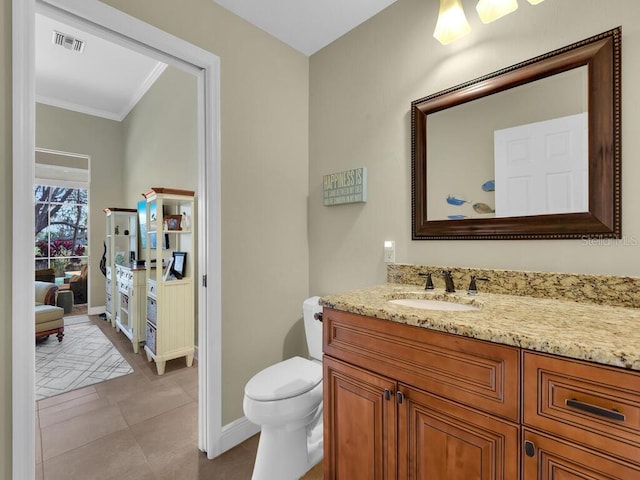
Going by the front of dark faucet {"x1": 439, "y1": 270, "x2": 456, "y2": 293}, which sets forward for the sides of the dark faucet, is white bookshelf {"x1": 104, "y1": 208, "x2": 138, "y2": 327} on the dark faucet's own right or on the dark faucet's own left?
on the dark faucet's own right

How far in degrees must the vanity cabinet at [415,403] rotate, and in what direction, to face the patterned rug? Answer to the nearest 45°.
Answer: approximately 45° to its right

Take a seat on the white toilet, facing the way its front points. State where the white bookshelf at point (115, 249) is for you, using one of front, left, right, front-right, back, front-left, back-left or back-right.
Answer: right

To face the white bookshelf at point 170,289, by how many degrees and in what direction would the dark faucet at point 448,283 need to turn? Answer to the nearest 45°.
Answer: approximately 45° to its right

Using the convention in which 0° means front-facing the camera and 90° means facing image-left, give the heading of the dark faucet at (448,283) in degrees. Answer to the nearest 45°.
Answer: approximately 45°

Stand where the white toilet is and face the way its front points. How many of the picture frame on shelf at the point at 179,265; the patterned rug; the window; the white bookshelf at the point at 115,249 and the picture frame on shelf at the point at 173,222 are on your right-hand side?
5

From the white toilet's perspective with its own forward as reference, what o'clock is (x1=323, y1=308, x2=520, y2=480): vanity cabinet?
The vanity cabinet is roughly at 9 o'clock from the white toilet.
